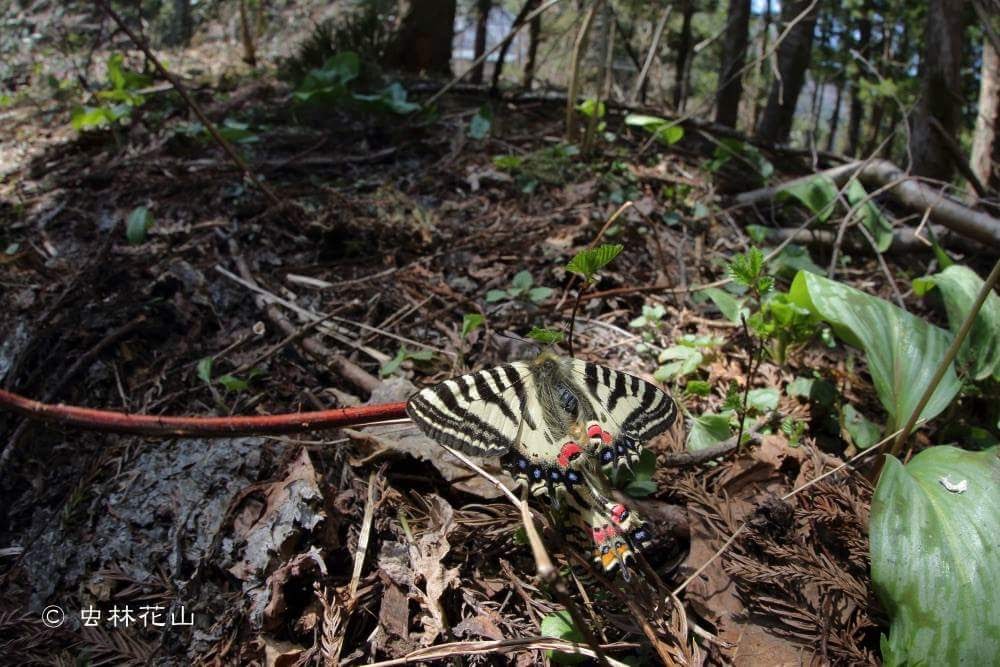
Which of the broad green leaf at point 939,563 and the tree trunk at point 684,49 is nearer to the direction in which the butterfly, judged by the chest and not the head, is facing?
the tree trunk

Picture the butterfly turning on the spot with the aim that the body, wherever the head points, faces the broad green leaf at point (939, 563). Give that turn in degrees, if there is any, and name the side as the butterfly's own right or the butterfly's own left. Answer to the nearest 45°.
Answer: approximately 90° to the butterfly's own right

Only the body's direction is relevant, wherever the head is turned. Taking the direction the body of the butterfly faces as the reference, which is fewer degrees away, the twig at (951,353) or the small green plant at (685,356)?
the small green plant

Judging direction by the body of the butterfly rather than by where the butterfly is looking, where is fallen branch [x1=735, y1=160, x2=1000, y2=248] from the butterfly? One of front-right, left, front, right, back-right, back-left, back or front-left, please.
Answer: front-right

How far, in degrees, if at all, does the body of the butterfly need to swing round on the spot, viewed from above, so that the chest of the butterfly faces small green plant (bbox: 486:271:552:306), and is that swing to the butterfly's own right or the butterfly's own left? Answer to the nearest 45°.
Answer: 0° — it already faces it

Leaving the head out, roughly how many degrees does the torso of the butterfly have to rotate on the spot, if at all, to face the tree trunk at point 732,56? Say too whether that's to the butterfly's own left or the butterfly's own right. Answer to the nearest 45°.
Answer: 0° — it already faces it

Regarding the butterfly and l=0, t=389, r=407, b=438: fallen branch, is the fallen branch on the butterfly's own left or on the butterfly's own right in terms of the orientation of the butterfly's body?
on the butterfly's own left

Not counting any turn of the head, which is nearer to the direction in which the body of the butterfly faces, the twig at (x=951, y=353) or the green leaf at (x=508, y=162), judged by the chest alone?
the green leaf

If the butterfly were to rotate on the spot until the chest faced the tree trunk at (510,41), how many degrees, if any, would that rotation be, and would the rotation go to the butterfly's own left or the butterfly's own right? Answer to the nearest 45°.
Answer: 0° — it already faces it

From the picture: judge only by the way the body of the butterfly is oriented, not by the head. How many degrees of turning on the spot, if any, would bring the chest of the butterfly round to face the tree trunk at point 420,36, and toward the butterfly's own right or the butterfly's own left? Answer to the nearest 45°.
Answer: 0° — it already faces it

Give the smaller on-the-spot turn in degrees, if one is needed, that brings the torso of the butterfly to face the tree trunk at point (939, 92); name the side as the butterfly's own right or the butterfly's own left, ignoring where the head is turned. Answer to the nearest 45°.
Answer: approximately 45° to the butterfly's own right

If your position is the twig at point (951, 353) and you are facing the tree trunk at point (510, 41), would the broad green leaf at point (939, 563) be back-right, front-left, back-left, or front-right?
back-left

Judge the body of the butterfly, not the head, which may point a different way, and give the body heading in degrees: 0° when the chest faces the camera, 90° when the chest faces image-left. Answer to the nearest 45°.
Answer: approximately 180°
